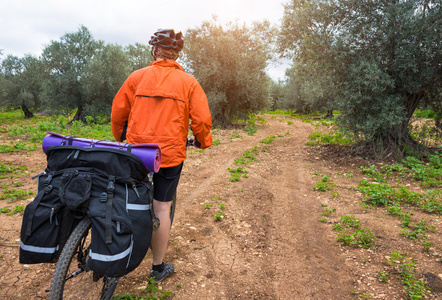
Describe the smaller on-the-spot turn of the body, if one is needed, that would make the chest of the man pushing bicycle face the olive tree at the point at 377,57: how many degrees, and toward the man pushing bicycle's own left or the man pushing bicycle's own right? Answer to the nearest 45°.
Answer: approximately 45° to the man pushing bicycle's own right

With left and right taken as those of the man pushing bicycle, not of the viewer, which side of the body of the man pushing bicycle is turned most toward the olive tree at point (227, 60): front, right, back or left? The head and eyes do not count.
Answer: front

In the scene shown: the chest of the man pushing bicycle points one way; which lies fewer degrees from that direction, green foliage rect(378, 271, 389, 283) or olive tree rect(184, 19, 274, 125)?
the olive tree

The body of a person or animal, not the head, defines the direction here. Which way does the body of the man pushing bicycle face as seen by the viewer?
away from the camera

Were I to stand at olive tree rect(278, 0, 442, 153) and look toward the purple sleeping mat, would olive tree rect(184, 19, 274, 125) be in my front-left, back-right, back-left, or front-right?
back-right

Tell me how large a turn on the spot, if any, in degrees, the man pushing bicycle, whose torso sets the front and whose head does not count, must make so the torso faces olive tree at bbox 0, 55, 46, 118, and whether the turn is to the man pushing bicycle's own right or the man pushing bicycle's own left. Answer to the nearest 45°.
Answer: approximately 45° to the man pushing bicycle's own left

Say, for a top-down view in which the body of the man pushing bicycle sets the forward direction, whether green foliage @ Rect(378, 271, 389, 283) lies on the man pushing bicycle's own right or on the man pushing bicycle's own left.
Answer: on the man pushing bicycle's own right

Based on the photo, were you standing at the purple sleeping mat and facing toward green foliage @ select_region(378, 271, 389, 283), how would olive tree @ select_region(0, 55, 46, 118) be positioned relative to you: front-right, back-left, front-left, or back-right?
back-left

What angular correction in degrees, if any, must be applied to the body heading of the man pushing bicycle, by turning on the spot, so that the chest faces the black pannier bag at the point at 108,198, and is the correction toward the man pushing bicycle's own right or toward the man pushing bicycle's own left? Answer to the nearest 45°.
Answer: approximately 135° to the man pushing bicycle's own left

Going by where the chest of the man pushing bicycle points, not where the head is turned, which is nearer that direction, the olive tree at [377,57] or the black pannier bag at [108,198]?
the olive tree

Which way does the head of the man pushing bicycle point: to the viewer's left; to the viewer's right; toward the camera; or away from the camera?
away from the camera

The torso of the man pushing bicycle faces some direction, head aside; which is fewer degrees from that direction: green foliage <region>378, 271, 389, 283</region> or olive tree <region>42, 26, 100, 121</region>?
the olive tree

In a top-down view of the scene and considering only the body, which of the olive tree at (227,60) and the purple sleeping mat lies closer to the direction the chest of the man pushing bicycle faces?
the olive tree
